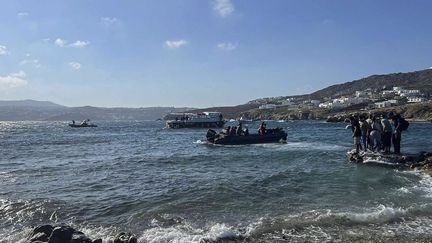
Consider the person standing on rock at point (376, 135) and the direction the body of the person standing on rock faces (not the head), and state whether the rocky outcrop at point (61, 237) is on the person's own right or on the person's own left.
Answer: on the person's own left

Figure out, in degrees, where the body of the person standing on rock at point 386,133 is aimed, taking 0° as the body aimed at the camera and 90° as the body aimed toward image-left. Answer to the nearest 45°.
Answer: approximately 90°

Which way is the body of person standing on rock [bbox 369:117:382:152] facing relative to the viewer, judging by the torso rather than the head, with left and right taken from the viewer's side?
facing away from the viewer and to the left of the viewer

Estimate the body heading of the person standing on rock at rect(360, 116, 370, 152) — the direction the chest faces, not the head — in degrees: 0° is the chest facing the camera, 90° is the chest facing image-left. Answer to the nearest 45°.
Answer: approximately 90°

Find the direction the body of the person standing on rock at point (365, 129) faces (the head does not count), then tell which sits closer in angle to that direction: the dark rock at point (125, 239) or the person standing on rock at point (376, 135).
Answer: the dark rock

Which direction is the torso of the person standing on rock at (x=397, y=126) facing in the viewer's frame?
to the viewer's left
